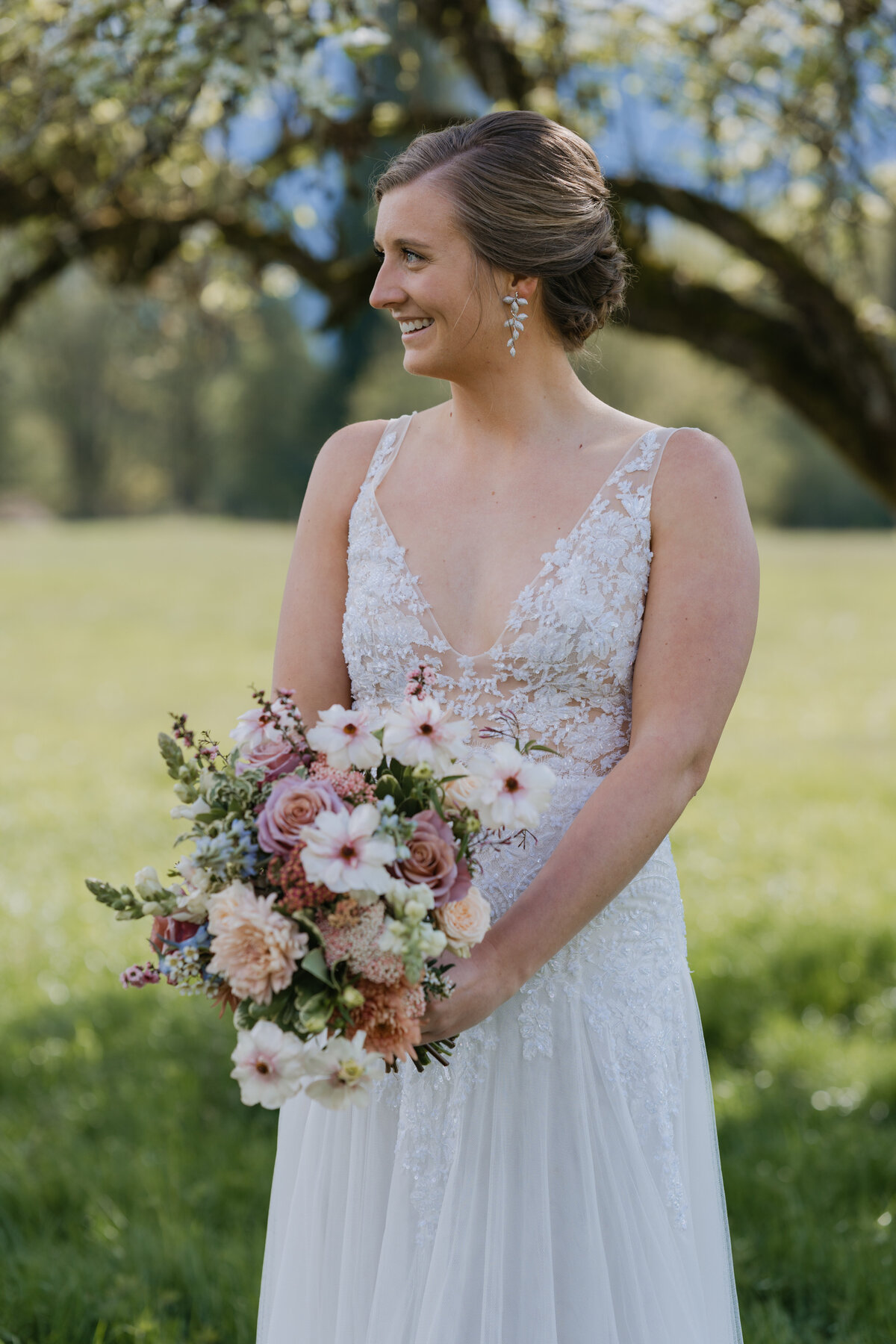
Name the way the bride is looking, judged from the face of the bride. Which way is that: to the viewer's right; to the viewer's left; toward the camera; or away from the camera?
to the viewer's left

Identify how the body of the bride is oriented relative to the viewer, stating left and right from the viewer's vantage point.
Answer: facing the viewer and to the left of the viewer
